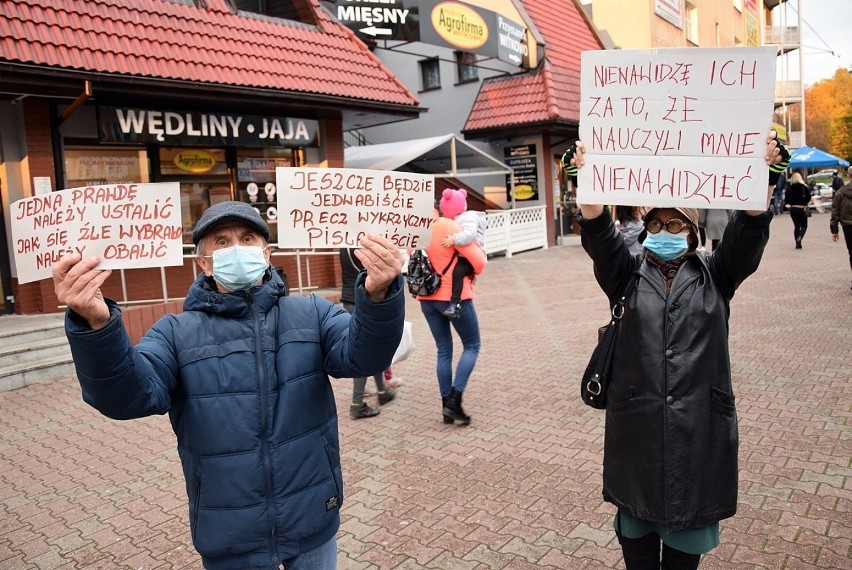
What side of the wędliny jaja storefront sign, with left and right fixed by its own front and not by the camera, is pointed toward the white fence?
left

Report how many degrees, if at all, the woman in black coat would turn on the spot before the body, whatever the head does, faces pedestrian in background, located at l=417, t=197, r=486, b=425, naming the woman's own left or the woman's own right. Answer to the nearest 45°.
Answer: approximately 135° to the woman's own right

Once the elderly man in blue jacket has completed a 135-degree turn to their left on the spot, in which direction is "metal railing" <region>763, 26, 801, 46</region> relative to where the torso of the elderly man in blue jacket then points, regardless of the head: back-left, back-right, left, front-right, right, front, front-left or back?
front

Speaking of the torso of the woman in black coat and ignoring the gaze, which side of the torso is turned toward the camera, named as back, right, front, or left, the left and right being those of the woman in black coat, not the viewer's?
front

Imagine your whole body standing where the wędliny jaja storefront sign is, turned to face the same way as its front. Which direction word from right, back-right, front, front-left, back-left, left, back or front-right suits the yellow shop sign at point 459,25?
left

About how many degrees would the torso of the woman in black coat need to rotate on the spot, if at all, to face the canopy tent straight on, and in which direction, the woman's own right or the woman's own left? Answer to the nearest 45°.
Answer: approximately 180°

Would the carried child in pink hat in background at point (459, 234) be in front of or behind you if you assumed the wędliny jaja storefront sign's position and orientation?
in front

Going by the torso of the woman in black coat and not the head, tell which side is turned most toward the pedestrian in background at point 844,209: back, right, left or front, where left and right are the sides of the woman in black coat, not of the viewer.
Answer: back

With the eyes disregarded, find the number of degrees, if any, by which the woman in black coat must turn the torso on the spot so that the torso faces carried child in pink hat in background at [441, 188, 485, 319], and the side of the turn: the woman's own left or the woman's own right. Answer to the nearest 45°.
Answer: approximately 135° to the woman's own right

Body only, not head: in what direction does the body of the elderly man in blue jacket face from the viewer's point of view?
toward the camera
